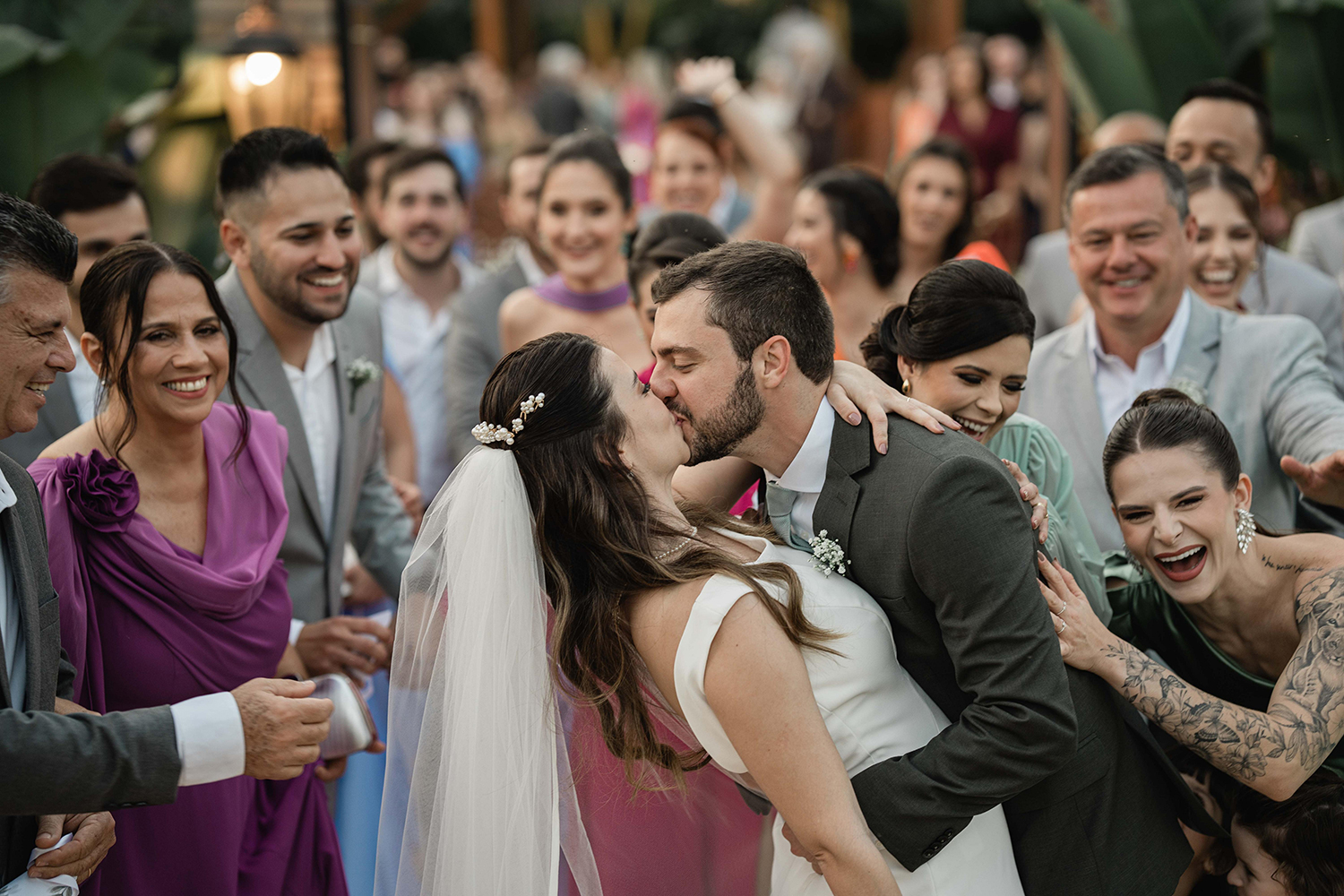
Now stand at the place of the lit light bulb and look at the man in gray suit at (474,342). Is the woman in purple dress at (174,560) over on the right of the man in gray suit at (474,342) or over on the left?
right

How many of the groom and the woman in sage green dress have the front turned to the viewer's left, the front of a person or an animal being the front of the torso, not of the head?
1

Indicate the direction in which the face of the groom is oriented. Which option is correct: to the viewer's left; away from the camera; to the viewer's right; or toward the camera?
to the viewer's left

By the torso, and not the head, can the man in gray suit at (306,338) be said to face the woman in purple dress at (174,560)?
no

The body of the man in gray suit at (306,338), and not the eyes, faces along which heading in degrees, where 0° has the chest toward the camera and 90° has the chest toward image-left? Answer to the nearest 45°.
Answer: approximately 315°

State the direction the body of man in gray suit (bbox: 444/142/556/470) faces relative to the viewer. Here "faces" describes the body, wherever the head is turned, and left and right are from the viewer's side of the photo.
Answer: facing the viewer and to the right of the viewer

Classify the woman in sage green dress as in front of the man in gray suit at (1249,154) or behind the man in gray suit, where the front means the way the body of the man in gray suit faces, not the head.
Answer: in front

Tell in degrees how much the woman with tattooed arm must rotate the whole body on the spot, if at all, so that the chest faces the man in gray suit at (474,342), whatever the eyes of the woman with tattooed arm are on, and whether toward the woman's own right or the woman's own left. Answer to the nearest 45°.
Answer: approximately 90° to the woman's own right

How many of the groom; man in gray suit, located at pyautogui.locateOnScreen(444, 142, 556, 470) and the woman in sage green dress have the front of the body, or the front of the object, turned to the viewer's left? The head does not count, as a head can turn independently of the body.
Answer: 1

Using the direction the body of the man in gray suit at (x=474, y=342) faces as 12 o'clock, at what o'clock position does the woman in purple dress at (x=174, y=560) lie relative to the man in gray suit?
The woman in purple dress is roughly at 2 o'clock from the man in gray suit.

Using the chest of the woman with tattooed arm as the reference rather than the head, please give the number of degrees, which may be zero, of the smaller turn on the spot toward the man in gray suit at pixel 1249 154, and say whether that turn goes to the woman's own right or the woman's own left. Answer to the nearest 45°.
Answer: approximately 135° to the woman's own right

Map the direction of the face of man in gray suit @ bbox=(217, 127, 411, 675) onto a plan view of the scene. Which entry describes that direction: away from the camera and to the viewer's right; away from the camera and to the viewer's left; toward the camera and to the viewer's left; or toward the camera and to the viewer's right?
toward the camera and to the viewer's right

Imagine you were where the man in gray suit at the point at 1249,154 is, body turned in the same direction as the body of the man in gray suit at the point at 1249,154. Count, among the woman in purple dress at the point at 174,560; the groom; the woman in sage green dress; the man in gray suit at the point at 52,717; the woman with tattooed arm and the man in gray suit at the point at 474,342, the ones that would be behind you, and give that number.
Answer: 0

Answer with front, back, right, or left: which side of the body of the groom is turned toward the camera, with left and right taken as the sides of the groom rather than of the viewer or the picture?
left

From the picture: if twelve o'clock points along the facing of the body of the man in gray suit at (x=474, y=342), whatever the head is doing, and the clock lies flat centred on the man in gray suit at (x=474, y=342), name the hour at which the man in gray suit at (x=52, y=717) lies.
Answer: the man in gray suit at (x=52, y=717) is roughly at 2 o'clock from the man in gray suit at (x=474, y=342).
